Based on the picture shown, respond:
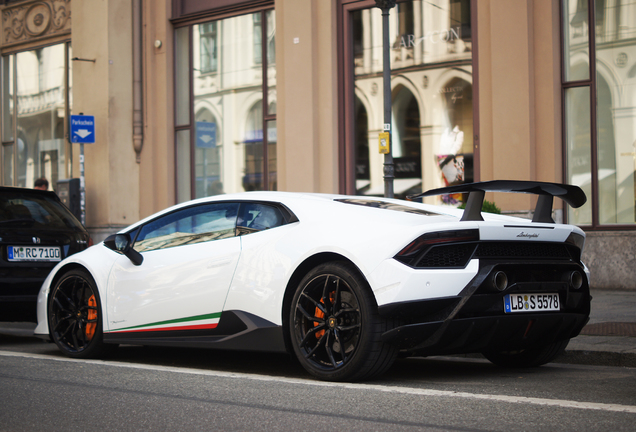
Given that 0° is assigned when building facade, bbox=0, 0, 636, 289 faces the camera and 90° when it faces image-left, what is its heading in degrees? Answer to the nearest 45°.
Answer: approximately 45°

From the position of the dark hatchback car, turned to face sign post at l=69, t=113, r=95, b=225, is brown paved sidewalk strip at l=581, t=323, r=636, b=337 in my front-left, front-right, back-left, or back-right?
back-right

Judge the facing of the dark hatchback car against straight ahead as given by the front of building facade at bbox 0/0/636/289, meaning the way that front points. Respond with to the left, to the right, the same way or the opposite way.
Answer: to the right

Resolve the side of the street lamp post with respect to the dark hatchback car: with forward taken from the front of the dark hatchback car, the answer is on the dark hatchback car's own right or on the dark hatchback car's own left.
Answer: on the dark hatchback car's own right

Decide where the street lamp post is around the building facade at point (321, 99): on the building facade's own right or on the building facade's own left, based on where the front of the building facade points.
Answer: on the building facade's own left

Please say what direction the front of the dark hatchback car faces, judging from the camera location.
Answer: facing away from the viewer and to the left of the viewer

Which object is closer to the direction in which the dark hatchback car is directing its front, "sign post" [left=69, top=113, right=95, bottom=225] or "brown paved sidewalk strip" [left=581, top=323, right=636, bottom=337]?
the sign post
